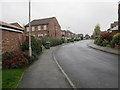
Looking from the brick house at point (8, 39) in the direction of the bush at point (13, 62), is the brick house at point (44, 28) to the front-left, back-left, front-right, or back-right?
back-left

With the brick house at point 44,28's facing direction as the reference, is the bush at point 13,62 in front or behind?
in front

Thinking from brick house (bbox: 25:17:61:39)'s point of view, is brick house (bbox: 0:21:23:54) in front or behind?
in front
